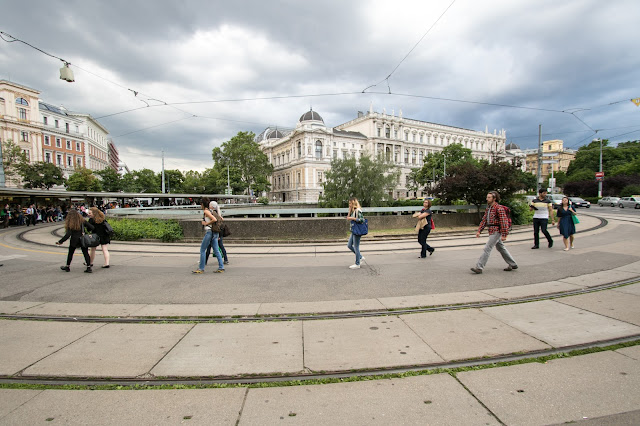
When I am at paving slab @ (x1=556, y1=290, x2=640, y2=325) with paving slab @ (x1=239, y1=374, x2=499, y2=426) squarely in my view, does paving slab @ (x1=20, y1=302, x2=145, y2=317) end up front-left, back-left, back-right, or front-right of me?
front-right

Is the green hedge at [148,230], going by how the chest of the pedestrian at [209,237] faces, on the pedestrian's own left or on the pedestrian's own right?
on the pedestrian's own right

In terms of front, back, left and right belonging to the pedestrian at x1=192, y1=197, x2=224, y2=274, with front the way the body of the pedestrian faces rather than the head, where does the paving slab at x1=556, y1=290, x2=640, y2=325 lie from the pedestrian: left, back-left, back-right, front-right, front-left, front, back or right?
back-left

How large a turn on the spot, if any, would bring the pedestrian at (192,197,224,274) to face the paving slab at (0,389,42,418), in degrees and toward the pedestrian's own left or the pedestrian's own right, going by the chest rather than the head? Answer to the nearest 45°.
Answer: approximately 90° to the pedestrian's own left

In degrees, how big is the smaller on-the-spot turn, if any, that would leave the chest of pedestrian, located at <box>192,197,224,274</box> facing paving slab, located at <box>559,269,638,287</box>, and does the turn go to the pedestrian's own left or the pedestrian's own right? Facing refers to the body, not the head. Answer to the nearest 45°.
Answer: approximately 135° to the pedestrian's own left

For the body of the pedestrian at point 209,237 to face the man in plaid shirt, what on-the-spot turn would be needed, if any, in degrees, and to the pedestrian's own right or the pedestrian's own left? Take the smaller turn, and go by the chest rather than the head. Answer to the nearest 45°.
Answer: approximately 135° to the pedestrian's own left

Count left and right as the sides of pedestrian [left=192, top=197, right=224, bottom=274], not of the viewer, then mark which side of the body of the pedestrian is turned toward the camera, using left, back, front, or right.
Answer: left

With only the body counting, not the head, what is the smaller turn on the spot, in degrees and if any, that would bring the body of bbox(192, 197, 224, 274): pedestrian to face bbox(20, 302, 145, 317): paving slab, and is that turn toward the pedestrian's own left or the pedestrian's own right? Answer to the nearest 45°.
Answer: approximately 45° to the pedestrian's own left
